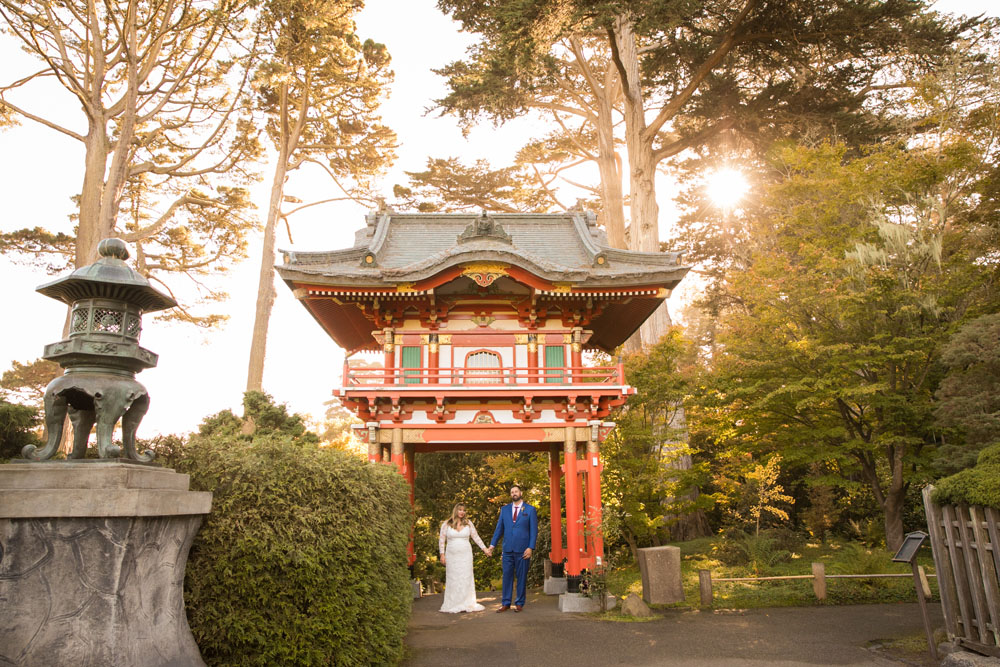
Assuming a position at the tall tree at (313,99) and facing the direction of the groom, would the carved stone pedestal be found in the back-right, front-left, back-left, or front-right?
front-right

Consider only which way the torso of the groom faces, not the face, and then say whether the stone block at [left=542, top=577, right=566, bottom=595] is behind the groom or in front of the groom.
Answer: behind

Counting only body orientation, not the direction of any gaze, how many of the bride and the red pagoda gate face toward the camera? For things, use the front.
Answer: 2

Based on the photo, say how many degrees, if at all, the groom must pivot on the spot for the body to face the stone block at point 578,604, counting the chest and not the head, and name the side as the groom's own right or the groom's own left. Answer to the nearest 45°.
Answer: approximately 135° to the groom's own left

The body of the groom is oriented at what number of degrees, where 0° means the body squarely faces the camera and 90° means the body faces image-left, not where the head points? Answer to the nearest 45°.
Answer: approximately 0°

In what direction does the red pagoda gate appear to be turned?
toward the camera

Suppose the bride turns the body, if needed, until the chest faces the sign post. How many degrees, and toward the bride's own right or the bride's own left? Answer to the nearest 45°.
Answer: approximately 45° to the bride's own left

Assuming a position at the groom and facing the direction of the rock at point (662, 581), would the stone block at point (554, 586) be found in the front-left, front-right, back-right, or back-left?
front-left

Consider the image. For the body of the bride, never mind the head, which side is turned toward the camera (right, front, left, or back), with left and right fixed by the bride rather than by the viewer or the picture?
front

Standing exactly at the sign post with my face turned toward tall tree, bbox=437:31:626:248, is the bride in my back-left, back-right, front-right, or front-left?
front-left

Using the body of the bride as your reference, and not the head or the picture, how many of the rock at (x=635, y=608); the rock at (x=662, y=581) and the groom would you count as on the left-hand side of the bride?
3

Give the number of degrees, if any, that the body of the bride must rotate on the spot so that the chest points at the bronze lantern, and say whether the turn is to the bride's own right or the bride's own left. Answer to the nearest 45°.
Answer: approximately 45° to the bride's own right

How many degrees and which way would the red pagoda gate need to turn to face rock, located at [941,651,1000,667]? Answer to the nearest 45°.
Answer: approximately 45° to its left
